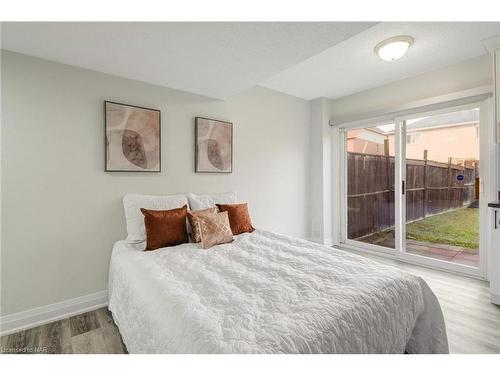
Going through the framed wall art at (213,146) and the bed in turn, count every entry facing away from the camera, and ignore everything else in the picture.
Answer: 0

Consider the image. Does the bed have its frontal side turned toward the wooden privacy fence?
no

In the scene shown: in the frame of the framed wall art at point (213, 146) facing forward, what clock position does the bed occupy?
The bed is roughly at 1 o'clock from the framed wall art.

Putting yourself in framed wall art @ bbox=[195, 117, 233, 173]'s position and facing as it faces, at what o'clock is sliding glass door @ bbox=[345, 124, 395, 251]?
The sliding glass door is roughly at 10 o'clock from the framed wall art.

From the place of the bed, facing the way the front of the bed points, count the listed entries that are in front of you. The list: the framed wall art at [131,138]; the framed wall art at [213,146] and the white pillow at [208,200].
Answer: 0

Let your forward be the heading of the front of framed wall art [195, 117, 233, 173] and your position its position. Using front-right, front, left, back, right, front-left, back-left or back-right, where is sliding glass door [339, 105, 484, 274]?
front-left

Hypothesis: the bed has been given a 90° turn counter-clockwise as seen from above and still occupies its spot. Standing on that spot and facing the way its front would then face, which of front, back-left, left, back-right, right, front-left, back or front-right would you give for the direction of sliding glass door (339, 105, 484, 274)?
front

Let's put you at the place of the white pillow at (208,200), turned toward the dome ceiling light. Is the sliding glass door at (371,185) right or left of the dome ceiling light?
left

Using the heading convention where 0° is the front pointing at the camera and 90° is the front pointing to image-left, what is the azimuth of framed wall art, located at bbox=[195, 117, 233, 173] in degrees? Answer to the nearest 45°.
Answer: approximately 315°

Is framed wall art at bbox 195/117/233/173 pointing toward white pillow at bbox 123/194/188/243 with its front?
no

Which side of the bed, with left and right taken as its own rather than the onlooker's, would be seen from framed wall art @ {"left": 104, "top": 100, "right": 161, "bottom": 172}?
back

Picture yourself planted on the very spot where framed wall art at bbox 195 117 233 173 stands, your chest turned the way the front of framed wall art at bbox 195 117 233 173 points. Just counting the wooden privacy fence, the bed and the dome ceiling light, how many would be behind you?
0

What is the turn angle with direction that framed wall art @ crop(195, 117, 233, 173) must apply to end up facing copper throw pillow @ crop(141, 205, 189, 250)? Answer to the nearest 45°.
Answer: approximately 90° to its right

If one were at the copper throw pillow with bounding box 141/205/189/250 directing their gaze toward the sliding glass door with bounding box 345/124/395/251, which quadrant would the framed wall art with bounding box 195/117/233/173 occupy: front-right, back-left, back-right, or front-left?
front-left

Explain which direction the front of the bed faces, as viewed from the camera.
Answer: facing the viewer and to the right of the viewer

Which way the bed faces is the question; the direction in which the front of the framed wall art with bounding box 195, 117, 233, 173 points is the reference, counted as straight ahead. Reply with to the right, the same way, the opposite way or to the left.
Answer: the same way
